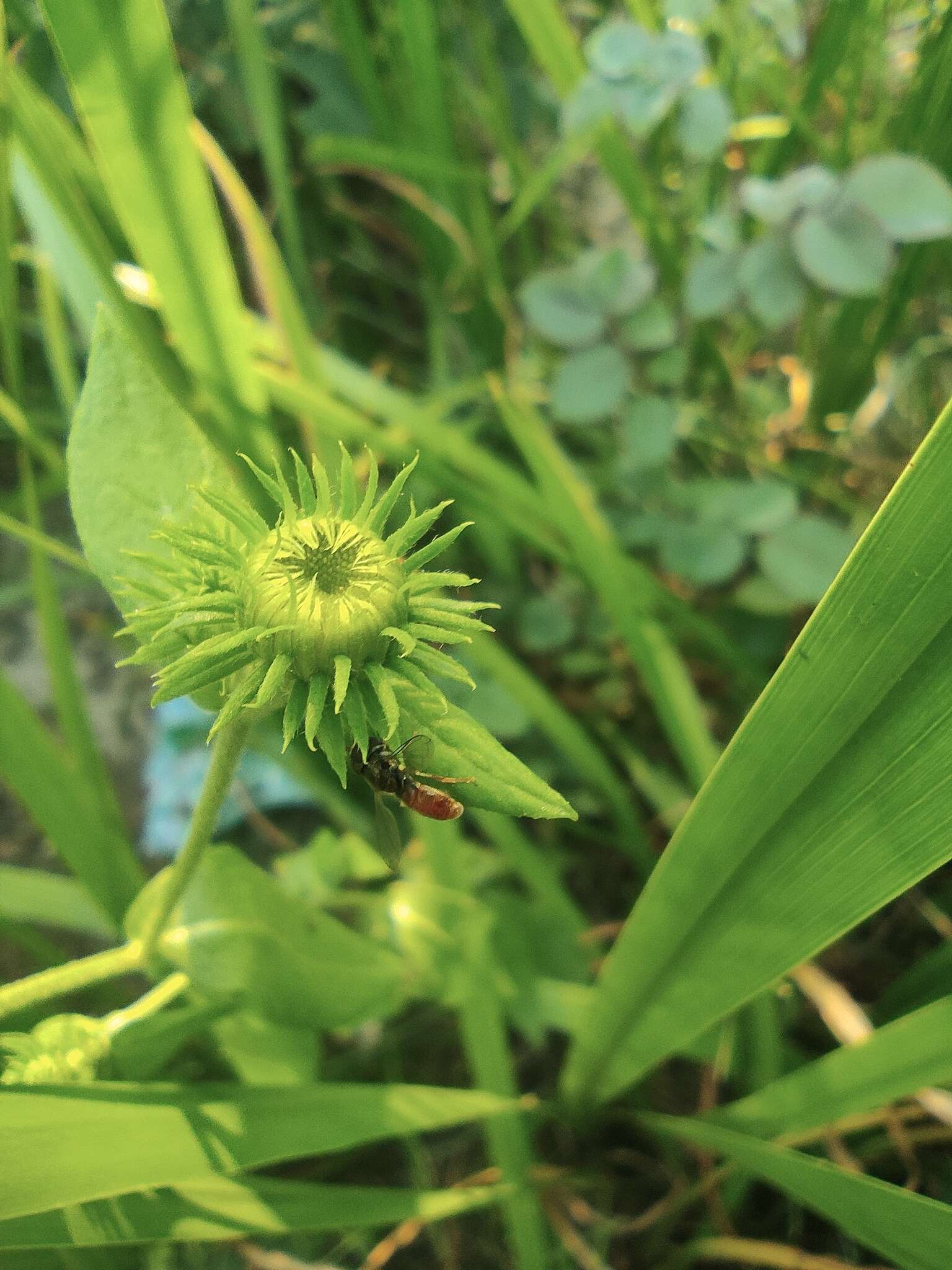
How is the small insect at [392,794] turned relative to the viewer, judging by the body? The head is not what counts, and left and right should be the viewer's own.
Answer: facing away from the viewer and to the left of the viewer
